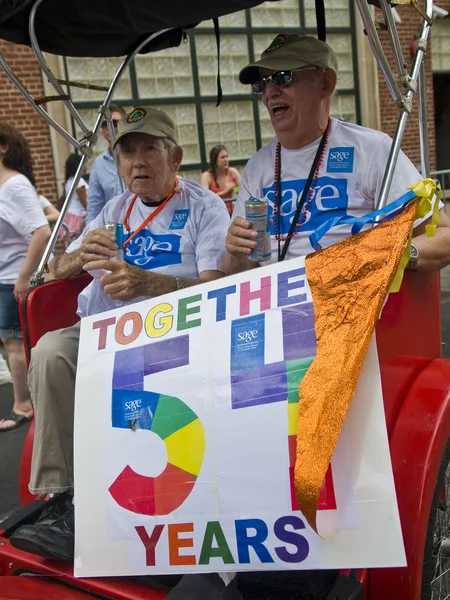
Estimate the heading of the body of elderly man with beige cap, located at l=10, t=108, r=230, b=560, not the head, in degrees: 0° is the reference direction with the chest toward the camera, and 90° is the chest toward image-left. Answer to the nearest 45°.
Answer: approximately 45°

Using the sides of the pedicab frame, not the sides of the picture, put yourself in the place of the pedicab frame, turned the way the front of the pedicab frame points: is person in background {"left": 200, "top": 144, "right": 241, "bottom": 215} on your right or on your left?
on your right

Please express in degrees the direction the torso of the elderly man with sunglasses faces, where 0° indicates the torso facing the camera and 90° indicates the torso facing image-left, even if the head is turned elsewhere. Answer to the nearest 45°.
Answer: approximately 45°

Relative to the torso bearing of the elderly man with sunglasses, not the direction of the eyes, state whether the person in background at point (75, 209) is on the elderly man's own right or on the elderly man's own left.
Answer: on the elderly man's own right

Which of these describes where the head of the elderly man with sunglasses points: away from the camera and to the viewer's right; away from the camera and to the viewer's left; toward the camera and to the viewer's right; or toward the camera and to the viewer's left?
toward the camera and to the viewer's left

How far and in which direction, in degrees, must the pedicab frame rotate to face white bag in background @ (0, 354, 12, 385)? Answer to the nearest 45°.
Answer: approximately 90° to its right

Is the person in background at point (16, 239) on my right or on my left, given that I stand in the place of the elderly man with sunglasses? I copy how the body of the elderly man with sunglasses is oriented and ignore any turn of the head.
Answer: on my right

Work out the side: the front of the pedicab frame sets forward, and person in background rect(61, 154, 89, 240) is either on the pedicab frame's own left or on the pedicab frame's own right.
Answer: on the pedicab frame's own right

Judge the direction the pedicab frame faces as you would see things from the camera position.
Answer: facing the viewer and to the left of the viewer
